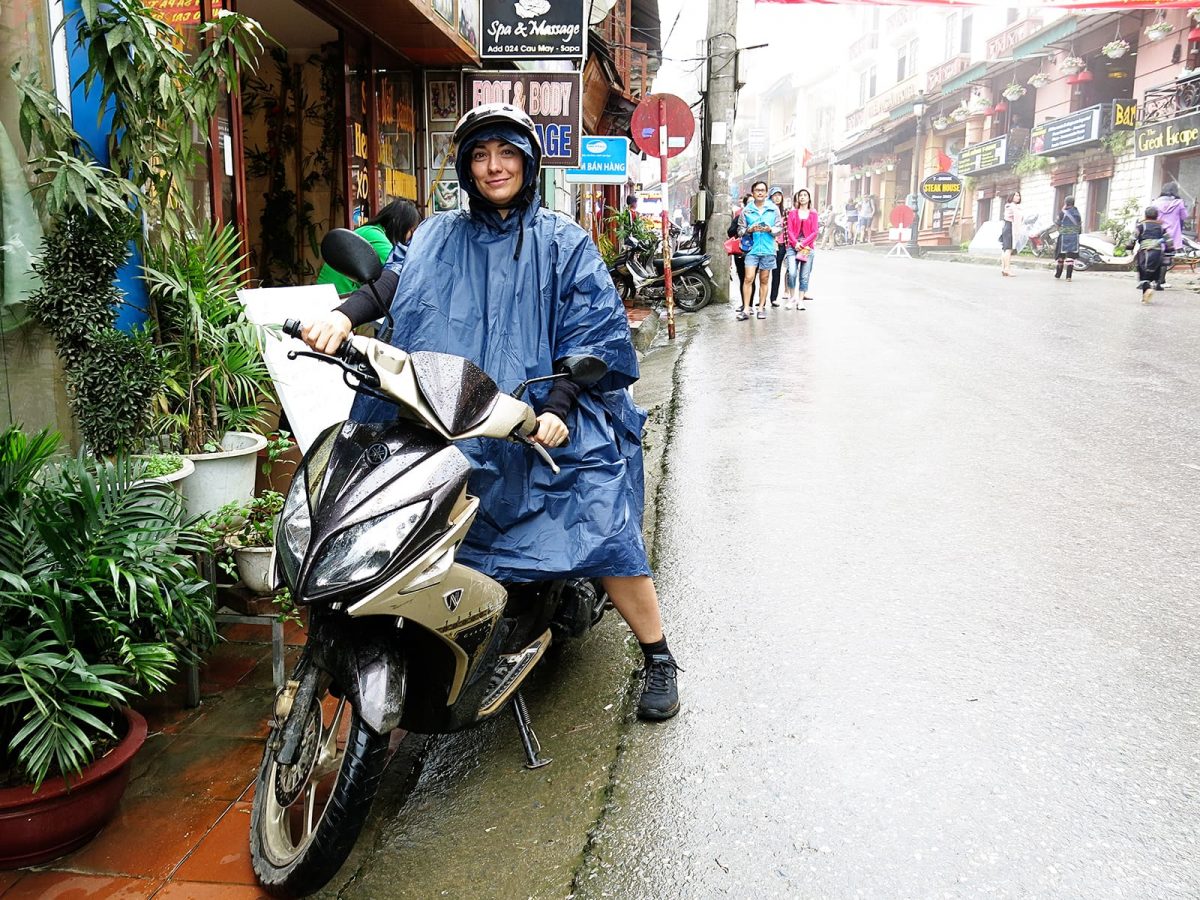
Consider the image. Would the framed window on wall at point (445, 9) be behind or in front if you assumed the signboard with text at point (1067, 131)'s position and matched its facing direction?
in front

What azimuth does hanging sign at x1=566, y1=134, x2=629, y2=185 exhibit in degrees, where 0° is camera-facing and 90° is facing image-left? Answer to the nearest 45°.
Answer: approximately 0°

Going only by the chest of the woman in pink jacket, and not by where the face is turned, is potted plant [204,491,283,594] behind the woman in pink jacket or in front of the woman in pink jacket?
in front

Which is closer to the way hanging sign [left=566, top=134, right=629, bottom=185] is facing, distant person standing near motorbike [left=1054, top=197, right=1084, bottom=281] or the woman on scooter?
the woman on scooter

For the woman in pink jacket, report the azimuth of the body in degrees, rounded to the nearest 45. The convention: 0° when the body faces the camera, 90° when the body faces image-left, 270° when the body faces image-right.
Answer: approximately 0°

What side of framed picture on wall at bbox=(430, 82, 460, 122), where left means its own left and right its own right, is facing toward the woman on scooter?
front

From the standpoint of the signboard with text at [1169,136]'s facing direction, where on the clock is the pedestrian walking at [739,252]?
The pedestrian walking is roughly at 11 o'clock from the signboard with text.

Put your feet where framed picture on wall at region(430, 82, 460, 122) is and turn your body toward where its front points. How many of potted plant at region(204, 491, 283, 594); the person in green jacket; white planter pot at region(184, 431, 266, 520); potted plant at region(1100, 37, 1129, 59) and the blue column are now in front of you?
4
